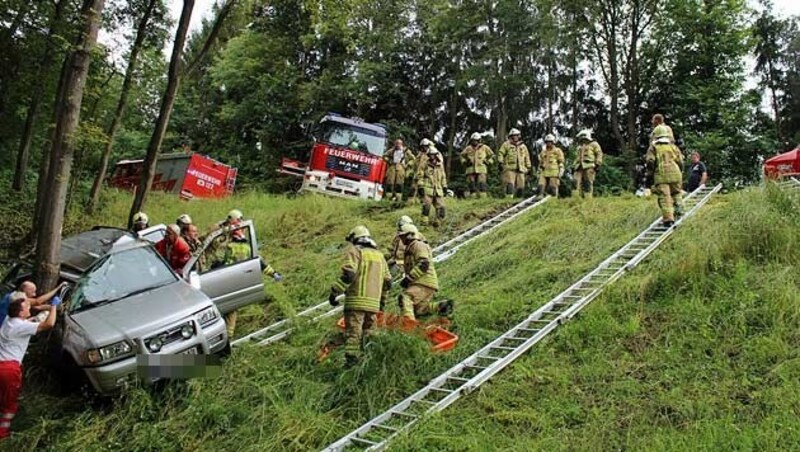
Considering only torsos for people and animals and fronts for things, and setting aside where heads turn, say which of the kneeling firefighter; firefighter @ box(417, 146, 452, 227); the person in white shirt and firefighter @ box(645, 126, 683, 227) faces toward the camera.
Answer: firefighter @ box(417, 146, 452, 227)

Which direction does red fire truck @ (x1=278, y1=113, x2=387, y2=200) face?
toward the camera

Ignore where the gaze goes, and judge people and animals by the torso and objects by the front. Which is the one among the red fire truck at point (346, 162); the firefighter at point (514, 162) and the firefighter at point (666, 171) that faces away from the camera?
the firefighter at point (666, 171)

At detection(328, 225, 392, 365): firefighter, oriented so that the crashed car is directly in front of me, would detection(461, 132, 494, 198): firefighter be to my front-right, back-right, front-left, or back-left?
back-right

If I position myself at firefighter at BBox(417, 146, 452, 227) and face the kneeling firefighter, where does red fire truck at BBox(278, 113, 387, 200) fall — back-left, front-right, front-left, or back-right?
back-right

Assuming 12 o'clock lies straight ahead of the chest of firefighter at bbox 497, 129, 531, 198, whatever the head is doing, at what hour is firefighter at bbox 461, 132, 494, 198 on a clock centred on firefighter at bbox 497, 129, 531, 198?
firefighter at bbox 461, 132, 494, 198 is roughly at 3 o'clock from firefighter at bbox 497, 129, 531, 198.

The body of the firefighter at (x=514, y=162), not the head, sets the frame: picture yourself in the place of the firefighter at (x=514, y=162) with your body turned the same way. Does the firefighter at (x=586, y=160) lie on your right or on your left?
on your left

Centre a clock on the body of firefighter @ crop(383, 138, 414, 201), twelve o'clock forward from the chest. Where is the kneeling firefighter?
The kneeling firefighter is roughly at 12 o'clock from the firefighter.

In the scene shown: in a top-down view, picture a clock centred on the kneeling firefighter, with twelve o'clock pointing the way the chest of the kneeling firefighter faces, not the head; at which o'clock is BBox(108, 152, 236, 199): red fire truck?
The red fire truck is roughly at 2 o'clock from the kneeling firefighter.

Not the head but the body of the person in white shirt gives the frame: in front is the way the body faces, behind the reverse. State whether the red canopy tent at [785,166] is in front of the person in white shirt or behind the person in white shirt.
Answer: in front

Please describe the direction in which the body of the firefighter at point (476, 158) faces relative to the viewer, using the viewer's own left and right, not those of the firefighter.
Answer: facing the viewer

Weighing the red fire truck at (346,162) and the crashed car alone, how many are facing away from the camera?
0

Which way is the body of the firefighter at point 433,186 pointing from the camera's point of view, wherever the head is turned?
toward the camera

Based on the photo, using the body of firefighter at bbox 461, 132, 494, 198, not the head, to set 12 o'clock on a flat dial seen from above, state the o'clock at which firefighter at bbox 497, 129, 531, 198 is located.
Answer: firefighter at bbox 497, 129, 531, 198 is roughly at 9 o'clock from firefighter at bbox 461, 132, 494, 198.
